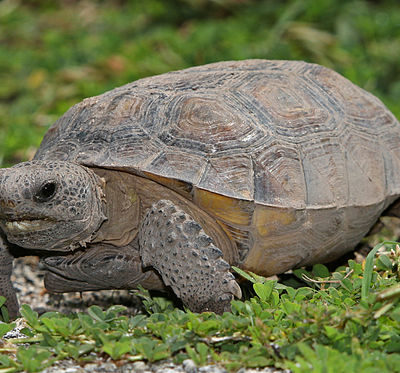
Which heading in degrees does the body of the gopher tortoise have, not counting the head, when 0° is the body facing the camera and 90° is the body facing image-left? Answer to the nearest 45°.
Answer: approximately 45°
